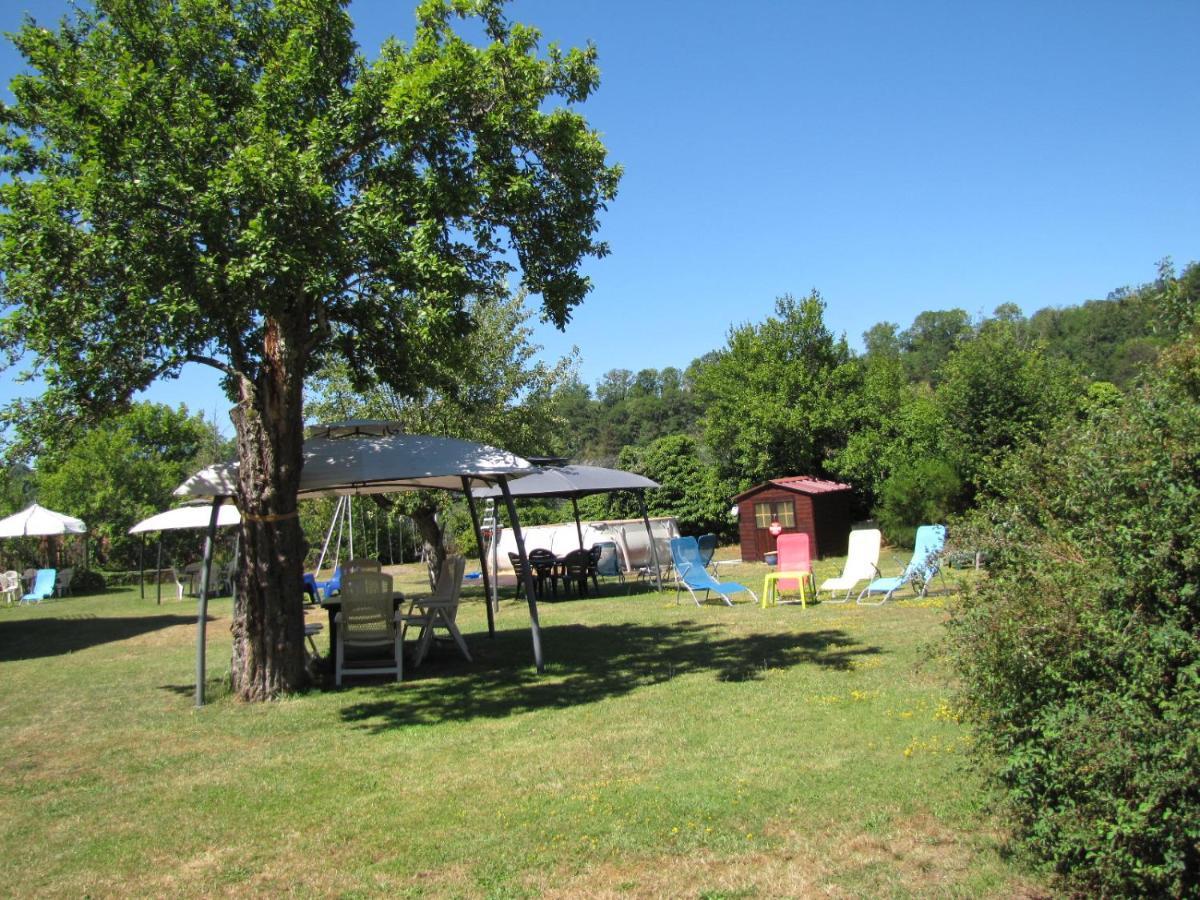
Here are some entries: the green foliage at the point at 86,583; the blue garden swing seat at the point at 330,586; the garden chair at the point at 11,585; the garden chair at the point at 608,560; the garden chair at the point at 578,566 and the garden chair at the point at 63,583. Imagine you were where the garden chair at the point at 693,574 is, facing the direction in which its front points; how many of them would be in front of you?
0

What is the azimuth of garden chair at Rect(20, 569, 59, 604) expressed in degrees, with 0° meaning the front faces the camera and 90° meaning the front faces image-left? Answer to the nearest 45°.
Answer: approximately 45°

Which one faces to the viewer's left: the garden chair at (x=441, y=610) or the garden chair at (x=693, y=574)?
the garden chair at (x=441, y=610)

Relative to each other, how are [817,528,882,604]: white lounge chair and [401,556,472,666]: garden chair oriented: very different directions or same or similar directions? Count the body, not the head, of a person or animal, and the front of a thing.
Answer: same or similar directions

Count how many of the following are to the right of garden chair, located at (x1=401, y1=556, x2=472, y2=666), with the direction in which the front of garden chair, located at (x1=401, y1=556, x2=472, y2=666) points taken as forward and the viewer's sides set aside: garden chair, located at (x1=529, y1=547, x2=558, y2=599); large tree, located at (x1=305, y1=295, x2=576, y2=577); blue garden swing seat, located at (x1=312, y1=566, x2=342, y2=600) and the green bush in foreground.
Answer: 3

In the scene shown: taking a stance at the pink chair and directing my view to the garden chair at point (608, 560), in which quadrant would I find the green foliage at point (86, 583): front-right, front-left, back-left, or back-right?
front-left

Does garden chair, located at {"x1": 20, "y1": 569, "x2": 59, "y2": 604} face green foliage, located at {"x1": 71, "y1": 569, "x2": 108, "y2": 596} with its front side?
no

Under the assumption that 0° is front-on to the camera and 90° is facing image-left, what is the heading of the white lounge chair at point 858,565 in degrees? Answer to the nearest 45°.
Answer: approximately 45°

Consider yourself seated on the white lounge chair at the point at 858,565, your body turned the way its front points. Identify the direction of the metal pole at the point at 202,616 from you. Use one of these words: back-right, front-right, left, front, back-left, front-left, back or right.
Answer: front

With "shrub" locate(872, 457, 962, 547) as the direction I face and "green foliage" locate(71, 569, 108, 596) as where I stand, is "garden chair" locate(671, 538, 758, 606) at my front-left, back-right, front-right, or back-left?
front-right

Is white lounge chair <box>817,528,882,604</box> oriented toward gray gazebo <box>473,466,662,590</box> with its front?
no

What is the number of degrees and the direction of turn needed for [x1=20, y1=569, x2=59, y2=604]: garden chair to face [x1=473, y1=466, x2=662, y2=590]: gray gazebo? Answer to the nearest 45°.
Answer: approximately 90° to its left

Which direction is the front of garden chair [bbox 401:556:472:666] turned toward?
to the viewer's left

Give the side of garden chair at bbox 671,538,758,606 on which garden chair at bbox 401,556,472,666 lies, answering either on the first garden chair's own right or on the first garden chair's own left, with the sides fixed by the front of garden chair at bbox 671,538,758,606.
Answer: on the first garden chair's own right

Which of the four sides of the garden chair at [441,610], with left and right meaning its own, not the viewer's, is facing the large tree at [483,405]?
right

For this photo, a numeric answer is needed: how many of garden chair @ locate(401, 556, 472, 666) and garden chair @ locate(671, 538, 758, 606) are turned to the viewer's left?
1

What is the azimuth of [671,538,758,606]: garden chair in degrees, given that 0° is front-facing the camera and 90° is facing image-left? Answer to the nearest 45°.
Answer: approximately 315°
